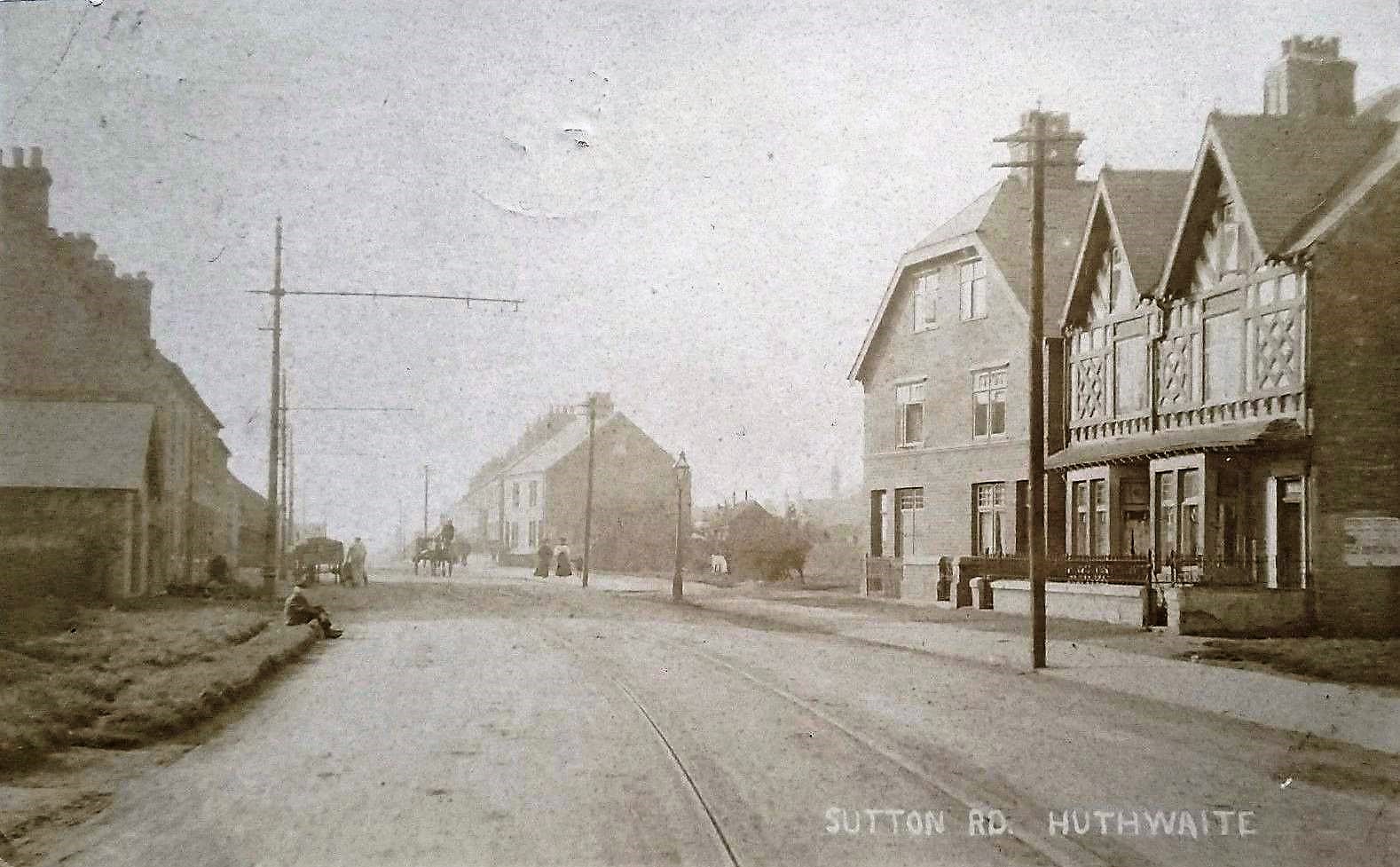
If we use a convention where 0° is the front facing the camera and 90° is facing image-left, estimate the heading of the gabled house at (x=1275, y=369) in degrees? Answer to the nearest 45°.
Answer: approximately 45°

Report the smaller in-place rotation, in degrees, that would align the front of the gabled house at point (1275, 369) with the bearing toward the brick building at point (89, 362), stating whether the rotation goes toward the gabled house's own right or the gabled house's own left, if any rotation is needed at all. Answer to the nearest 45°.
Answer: approximately 45° to the gabled house's own right

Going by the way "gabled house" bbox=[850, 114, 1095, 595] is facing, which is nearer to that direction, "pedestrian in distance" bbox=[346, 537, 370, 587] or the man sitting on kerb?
the man sitting on kerb

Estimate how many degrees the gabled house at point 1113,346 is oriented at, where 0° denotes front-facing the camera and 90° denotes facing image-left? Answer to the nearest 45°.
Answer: approximately 45°

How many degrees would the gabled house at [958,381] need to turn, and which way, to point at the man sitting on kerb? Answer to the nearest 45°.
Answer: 0° — it already faces them
